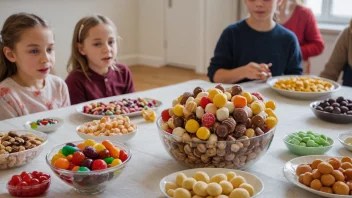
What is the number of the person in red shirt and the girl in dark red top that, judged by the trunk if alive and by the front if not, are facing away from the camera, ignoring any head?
0

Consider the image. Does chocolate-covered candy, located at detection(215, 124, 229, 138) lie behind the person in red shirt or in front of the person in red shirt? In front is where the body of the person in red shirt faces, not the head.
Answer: in front

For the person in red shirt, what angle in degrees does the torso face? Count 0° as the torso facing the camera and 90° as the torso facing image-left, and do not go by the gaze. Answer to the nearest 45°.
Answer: approximately 45°

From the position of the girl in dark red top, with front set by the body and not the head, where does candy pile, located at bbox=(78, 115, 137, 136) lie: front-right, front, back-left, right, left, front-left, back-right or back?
front-right

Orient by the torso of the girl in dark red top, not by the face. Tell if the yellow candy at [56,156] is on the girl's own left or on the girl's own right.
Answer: on the girl's own right

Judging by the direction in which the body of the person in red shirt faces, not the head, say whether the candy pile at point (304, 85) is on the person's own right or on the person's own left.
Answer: on the person's own left

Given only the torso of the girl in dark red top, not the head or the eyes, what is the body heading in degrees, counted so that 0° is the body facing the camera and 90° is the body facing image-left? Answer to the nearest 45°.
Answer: approximately 315°
